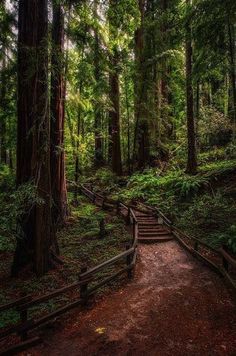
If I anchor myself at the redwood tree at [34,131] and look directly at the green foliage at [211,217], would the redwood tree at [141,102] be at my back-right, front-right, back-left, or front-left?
front-left

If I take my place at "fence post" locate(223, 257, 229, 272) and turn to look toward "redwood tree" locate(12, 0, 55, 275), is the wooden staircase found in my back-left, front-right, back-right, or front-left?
front-right

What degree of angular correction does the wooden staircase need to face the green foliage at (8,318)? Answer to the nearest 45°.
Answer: approximately 45° to its right

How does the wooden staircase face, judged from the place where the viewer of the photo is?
facing the viewer

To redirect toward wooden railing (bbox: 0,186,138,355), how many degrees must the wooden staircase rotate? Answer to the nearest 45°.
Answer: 0° — it already faces it

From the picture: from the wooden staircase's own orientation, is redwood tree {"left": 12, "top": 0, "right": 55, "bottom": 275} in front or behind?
in front

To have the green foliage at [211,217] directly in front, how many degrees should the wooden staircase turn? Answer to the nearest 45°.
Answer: approximately 90° to its left

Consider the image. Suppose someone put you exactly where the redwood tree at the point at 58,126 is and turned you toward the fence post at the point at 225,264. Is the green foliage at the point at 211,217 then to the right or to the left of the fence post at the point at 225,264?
left

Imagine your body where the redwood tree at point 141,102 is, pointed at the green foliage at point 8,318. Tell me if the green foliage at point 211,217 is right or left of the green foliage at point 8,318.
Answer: left

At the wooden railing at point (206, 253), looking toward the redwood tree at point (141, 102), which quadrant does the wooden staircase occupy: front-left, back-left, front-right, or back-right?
front-left
